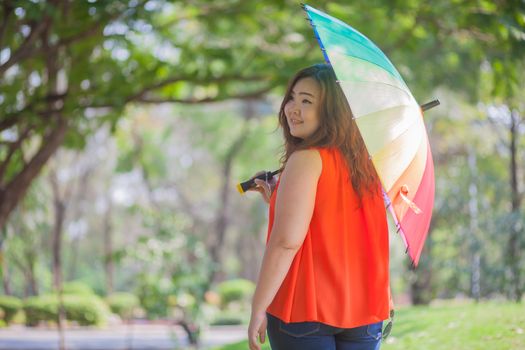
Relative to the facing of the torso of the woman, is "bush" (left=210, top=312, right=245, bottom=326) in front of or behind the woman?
in front

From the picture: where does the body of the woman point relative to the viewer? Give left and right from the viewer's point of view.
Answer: facing away from the viewer and to the left of the viewer

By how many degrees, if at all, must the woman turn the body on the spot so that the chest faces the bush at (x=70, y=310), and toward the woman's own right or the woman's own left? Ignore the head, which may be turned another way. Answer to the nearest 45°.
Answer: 0° — they already face it

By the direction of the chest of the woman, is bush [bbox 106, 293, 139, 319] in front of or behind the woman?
in front

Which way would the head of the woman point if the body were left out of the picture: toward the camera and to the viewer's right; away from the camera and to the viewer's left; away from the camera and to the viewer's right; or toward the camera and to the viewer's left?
toward the camera and to the viewer's left
